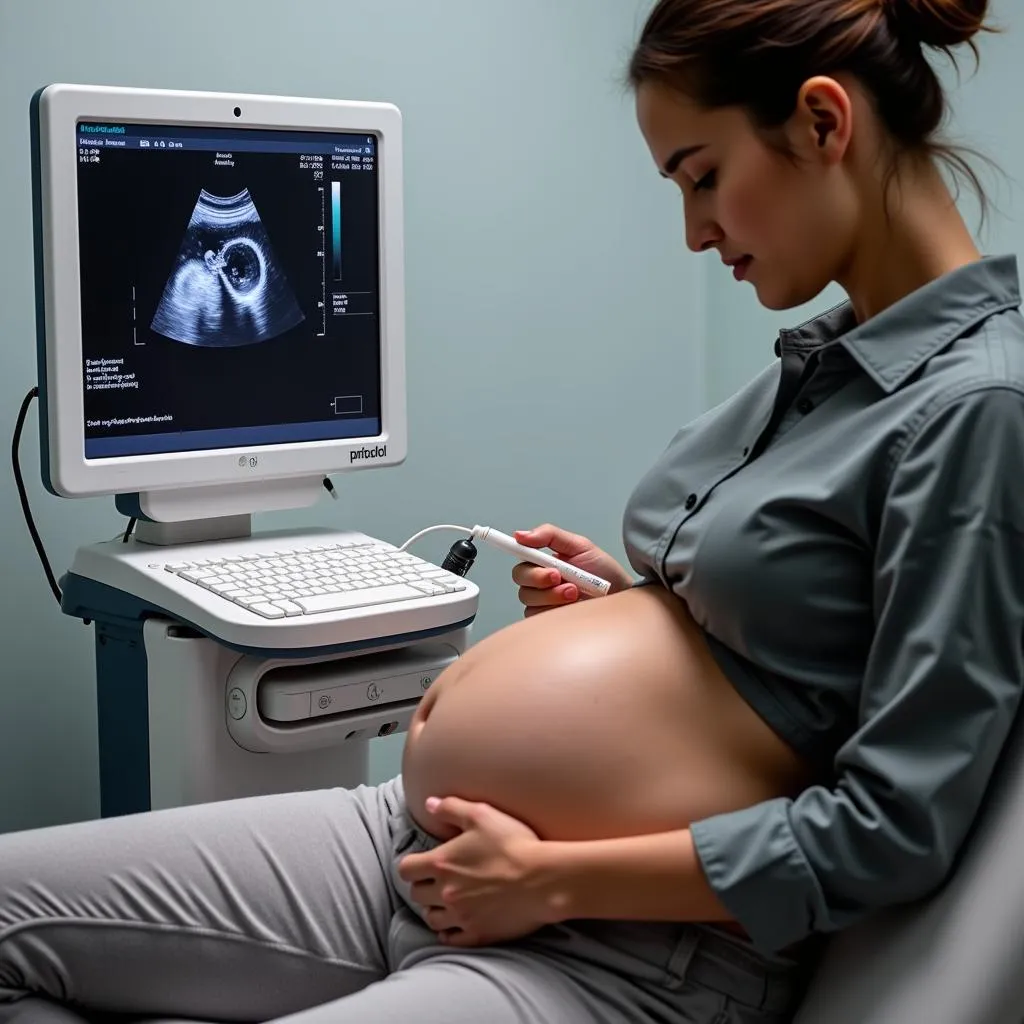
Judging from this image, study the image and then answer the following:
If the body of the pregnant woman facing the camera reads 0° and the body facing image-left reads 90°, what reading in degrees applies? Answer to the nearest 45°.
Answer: approximately 90°

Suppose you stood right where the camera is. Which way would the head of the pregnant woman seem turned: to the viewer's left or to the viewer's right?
to the viewer's left

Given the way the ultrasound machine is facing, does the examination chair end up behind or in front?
in front

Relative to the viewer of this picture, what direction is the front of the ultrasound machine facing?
facing the viewer and to the right of the viewer
